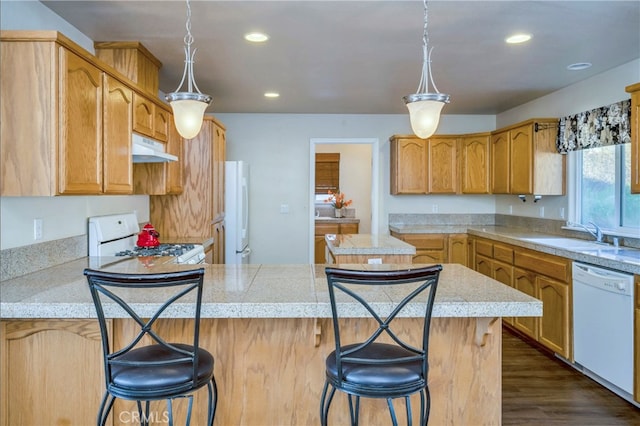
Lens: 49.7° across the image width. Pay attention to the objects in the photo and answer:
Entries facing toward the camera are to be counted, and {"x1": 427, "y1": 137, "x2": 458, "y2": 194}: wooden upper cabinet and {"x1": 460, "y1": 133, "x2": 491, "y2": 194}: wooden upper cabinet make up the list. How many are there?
2

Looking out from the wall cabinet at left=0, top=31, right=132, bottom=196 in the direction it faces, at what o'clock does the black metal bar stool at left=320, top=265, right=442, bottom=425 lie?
The black metal bar stool is roughly at 12 o'clock from the wall cabinet.

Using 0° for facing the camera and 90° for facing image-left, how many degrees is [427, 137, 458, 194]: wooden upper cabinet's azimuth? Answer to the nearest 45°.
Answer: approximately 0°

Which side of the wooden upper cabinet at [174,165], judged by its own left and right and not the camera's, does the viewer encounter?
right

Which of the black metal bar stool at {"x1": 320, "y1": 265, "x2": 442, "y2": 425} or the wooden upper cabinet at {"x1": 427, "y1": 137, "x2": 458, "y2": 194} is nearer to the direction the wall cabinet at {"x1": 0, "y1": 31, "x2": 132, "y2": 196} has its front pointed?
the black metal bar stool

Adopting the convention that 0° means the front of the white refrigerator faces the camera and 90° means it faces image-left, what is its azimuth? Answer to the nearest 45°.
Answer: approximately 270°

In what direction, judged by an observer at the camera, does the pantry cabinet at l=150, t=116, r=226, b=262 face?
facing to the right of the viewer

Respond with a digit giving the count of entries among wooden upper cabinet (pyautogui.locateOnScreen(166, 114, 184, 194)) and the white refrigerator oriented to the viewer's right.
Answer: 2

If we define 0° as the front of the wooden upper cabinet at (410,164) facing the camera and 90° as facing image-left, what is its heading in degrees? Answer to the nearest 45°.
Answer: approximately 0°

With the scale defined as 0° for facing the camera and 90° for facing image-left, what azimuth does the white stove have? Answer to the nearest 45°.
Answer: approximately 315°

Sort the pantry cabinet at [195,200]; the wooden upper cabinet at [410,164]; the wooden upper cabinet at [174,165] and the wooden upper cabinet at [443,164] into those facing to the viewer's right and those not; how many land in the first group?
2
